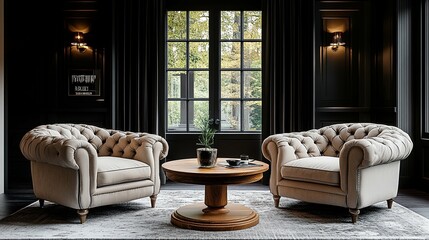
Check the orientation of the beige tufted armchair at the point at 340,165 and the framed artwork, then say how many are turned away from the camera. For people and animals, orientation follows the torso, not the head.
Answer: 0

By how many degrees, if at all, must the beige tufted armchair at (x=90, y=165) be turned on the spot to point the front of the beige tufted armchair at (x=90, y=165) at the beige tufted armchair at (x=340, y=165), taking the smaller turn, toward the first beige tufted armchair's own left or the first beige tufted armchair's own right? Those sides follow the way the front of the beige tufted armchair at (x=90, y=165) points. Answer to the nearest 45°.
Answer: approximately 45° to the first beige tufted armchair's own left

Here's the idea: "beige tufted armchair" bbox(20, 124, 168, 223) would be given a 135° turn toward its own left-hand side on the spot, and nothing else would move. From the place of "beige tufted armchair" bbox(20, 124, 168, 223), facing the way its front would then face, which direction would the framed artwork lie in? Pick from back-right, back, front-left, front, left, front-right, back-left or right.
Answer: front

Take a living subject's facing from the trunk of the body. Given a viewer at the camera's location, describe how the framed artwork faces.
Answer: facing the viewer

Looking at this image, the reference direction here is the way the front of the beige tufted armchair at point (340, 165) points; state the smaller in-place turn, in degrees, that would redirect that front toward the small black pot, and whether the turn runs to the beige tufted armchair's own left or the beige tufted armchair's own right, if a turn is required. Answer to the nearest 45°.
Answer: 0° — it already faces it

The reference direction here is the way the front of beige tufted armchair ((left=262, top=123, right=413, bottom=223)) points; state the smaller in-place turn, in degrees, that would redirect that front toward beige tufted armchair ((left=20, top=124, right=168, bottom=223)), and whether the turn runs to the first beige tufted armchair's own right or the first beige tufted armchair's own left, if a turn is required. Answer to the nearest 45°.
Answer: approximately 45° to the first beige tufted armchair's own right

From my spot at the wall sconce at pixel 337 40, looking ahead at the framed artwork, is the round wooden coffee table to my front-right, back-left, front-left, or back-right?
front-left

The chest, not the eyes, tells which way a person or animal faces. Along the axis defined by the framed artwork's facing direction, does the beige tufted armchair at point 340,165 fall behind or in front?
in front

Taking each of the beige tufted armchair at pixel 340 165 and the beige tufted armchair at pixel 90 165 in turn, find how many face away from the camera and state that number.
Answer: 0

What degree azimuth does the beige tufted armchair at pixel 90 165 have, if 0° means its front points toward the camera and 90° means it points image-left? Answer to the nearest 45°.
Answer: approximately 315°

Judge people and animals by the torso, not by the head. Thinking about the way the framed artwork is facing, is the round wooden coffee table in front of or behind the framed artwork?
in front

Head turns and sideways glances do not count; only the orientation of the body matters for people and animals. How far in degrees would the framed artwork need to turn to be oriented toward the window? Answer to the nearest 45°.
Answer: approximately 90° to its left

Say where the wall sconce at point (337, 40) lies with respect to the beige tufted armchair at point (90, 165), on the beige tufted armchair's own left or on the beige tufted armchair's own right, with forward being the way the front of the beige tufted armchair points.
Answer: on the beige tufted armchair's own left

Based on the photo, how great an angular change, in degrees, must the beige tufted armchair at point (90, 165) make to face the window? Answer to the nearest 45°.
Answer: approximately 90° to its left

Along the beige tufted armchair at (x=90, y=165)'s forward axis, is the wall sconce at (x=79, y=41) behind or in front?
behind

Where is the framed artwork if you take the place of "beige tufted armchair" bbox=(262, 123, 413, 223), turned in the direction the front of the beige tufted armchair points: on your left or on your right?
on your right

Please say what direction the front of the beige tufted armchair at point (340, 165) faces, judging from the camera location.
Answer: facing the viewer and to the left of the viewer
